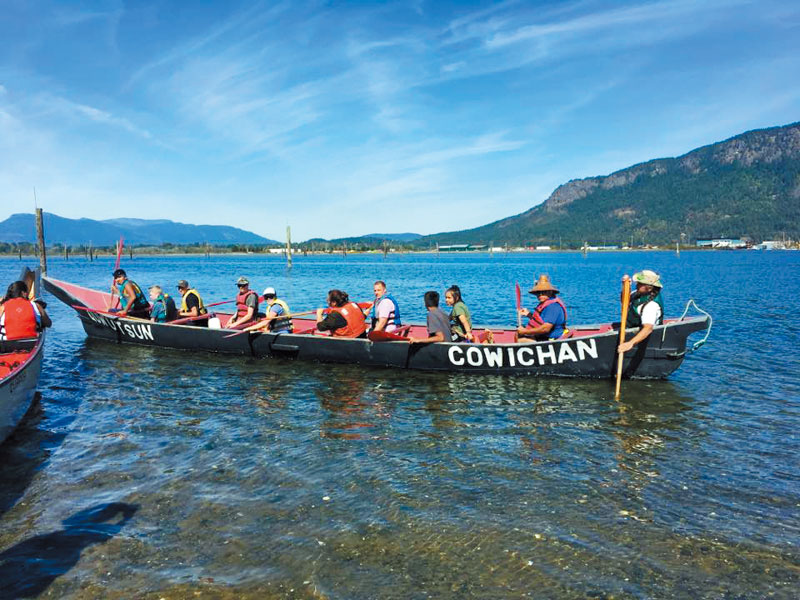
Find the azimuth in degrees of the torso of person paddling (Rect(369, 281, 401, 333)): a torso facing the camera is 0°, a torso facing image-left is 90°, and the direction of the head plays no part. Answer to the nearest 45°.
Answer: approximately 90°

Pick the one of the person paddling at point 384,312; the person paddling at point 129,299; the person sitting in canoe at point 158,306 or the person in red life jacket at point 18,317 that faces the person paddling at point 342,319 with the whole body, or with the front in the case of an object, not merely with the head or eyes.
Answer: the person paddling at point 384,312

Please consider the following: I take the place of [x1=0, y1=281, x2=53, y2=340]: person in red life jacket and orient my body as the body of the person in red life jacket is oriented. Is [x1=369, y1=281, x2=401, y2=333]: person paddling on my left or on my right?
on my right

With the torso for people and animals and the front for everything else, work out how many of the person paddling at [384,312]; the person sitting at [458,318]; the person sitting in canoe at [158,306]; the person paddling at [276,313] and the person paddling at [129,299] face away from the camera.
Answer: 0

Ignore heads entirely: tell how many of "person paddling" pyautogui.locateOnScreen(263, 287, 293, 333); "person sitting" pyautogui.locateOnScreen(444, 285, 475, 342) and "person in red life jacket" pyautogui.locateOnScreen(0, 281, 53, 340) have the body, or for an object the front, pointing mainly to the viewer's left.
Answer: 2

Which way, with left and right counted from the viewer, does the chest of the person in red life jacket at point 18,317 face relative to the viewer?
facing away from the viewer

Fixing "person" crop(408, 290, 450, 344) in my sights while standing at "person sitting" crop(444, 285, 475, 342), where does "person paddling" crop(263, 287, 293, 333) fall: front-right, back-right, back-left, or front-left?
front-right

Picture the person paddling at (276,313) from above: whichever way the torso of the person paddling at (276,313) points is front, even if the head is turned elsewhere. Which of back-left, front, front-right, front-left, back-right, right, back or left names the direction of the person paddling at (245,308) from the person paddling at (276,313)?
front-right

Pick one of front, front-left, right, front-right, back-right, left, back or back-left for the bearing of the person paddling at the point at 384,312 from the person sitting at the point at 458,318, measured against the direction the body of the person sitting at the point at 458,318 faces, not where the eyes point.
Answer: front

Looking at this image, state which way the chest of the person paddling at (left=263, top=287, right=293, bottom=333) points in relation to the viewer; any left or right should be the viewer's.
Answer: facing to the left of the viewer

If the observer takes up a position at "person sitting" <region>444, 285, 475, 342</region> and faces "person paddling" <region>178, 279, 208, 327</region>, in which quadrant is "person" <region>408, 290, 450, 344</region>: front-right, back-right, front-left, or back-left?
front-left

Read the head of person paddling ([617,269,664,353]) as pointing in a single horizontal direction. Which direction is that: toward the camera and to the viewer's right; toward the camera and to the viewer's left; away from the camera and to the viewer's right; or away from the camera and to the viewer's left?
toward the camera and to the viewer's left

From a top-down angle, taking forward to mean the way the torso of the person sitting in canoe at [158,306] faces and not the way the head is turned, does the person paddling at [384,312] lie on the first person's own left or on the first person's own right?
on the first person's own left

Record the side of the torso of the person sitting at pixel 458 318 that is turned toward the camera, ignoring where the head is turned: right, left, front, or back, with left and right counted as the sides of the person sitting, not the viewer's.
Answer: left

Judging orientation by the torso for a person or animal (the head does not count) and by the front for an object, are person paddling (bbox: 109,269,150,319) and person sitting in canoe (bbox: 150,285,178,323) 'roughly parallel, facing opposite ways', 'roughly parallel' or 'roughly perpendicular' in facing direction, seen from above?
roughly parallel

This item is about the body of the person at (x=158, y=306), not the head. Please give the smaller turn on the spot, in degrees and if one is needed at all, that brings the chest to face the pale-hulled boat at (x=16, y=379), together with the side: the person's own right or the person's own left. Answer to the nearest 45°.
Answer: approximately 90° to the person's own left

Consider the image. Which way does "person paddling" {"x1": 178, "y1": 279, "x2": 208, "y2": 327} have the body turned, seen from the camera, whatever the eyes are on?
to the viewer's left

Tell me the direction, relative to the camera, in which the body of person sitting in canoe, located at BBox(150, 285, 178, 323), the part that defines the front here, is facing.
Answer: to the viewer's left

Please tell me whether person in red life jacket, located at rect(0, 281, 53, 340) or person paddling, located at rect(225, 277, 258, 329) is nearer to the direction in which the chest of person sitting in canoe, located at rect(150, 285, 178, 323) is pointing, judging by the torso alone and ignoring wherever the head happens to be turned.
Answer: the person in red life jacket

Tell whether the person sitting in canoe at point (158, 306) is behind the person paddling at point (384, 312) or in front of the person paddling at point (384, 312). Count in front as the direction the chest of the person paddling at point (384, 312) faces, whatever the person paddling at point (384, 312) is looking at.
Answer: in front
